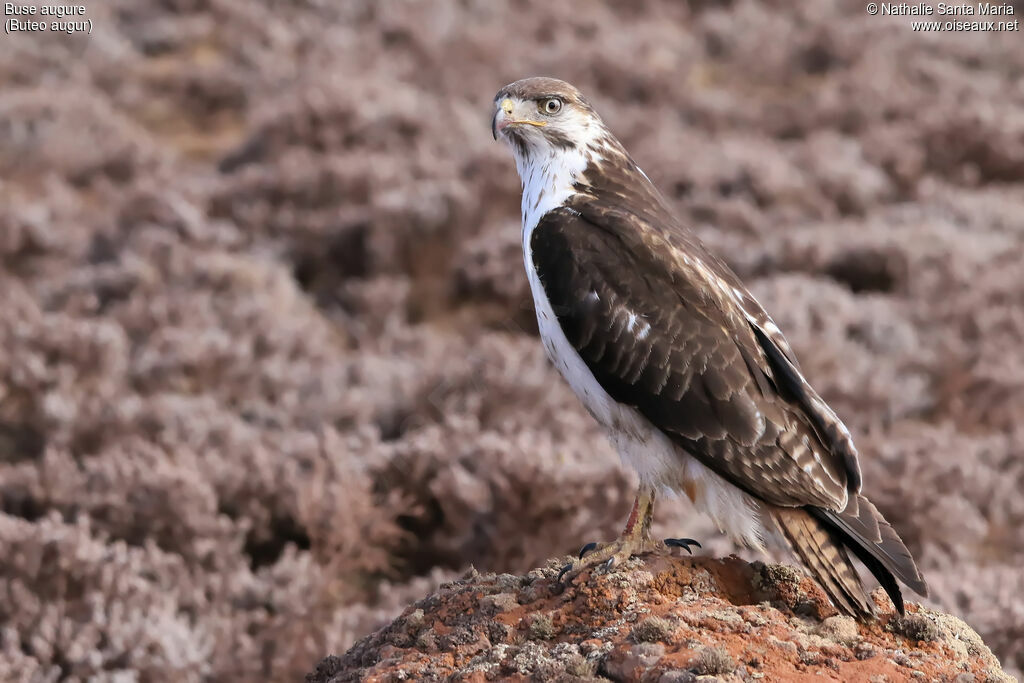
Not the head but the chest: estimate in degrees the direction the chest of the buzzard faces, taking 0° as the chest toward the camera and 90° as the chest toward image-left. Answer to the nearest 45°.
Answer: approximately 90°
